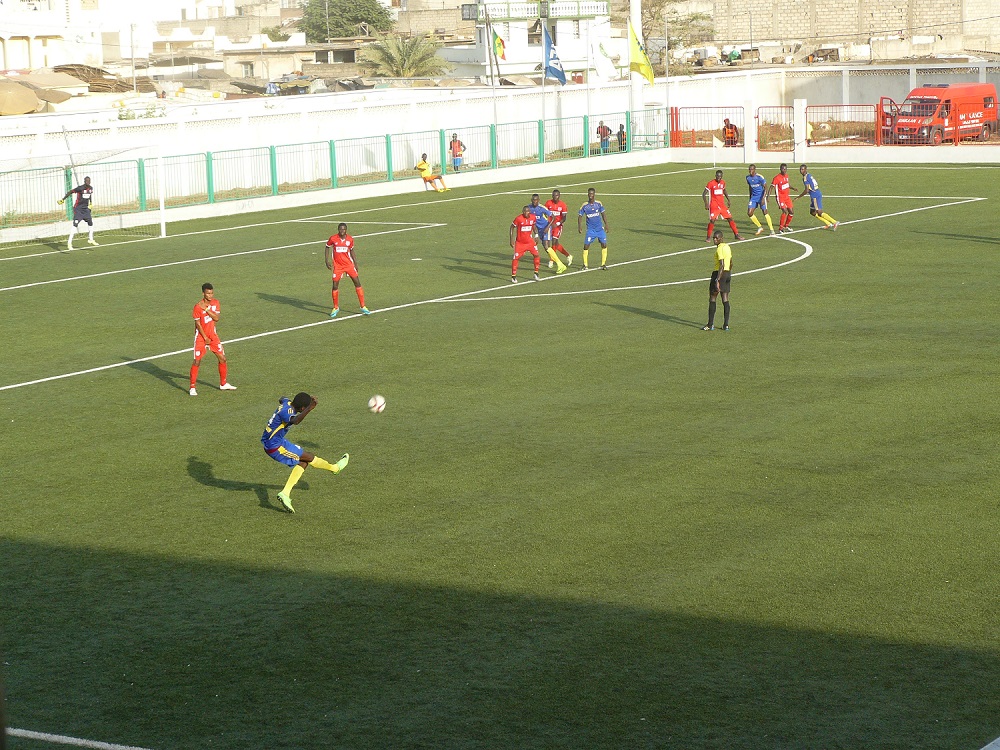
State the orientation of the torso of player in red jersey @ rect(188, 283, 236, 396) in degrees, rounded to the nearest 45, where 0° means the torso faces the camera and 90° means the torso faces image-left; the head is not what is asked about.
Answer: approximately 315°

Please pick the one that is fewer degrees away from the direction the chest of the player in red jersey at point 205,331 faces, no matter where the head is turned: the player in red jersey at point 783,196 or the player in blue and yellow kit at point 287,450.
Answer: the player in blue and yellow kit

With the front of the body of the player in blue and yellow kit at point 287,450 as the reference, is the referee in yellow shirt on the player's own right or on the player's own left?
on the player's own left

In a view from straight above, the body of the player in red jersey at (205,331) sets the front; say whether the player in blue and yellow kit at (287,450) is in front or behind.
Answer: in front

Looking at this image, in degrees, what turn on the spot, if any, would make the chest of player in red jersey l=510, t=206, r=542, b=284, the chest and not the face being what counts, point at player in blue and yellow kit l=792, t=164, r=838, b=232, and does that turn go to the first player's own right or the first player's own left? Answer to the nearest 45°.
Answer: approximately 135° to the first player's own left

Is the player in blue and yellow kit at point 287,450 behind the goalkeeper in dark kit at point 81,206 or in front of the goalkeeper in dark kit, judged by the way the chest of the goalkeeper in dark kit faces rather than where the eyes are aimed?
in front

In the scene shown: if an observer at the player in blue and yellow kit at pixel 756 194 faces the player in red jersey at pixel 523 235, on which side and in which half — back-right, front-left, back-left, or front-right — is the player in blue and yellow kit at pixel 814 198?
back-left

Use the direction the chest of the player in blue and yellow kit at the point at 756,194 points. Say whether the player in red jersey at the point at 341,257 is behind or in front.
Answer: in front

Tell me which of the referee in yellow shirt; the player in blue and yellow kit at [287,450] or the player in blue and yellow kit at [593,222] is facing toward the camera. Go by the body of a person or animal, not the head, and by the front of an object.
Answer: the player in blue and yellow kit at [593,222]

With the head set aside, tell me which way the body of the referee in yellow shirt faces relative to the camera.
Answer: to the viewer's left

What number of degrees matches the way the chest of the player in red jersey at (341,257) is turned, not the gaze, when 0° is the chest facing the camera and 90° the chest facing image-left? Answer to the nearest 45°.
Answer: approximately 0°

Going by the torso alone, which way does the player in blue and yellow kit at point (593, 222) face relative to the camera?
toward the camera
